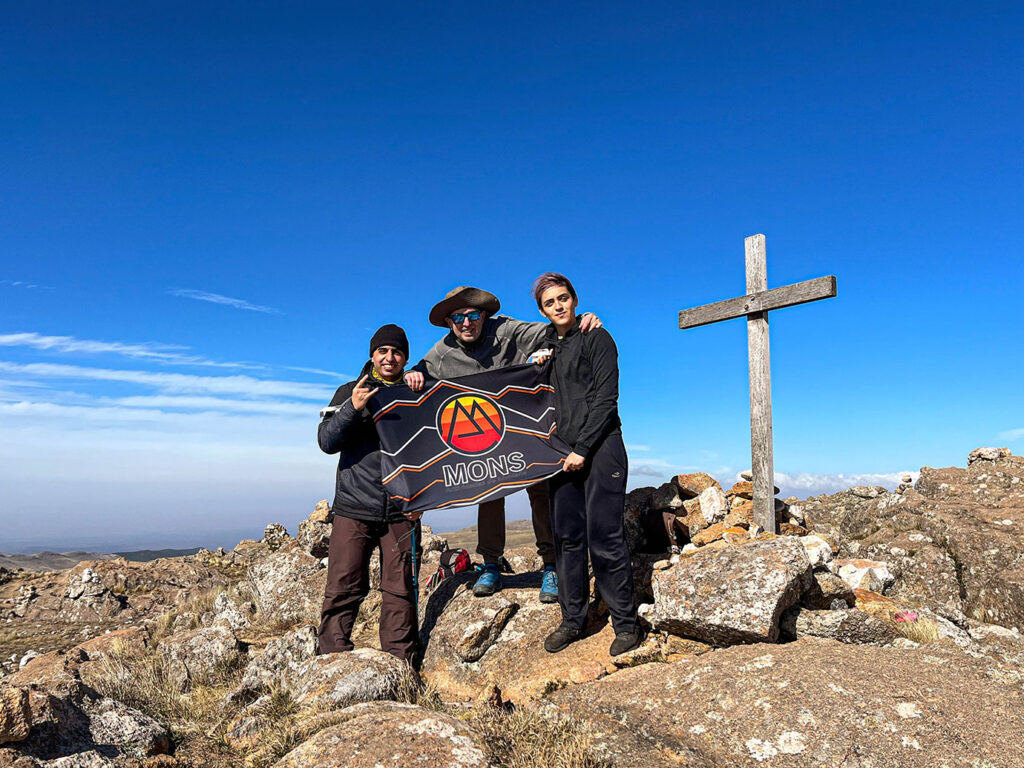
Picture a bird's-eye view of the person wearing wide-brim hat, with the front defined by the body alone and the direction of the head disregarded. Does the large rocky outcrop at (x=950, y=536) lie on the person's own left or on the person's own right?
on the person's own left

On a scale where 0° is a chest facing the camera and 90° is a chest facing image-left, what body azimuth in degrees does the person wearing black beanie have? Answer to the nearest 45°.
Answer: approximately 315°

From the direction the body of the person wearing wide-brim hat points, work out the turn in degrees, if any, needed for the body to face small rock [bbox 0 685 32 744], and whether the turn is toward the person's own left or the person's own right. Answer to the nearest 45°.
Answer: approximately 45° to the person's own right

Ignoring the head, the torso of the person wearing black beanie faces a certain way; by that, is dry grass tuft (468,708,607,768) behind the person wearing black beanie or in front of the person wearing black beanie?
in front

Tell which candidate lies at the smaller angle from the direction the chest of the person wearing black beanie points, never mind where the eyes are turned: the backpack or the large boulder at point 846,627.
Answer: the large boulder

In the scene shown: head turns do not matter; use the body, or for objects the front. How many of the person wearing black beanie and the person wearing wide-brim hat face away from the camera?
0

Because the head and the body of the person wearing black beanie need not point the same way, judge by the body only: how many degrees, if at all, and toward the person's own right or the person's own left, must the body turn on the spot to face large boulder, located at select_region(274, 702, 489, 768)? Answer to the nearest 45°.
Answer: approximately 45° to the person's own right

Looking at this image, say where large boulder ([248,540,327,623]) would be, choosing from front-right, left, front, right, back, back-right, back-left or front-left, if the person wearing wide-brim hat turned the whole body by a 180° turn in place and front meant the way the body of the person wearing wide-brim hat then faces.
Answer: front-left
